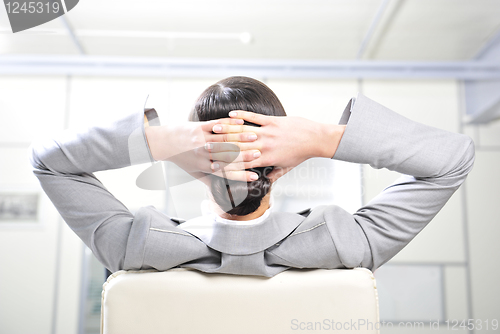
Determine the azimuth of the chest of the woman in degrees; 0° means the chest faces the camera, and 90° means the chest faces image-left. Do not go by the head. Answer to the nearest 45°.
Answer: approximately 180°

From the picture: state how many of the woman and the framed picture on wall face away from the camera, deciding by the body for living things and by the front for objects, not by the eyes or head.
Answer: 1

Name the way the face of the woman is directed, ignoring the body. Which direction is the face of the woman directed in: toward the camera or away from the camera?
away from the camera

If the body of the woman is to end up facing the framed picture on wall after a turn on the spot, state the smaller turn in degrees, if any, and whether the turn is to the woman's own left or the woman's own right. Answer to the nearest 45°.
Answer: approximately 45° to the woman's own left

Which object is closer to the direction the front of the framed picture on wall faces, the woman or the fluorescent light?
the woman

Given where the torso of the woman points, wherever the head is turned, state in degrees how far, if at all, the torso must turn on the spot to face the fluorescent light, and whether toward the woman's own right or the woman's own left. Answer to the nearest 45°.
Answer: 0° — they already face it

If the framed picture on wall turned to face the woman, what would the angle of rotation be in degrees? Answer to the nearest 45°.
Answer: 0° — it already faces them

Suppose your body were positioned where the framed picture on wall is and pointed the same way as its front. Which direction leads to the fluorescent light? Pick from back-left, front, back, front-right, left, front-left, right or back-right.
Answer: front-left
